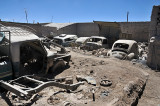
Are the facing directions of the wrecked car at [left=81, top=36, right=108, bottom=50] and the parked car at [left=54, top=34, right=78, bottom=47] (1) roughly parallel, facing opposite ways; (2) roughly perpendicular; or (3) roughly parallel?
roughly parallel

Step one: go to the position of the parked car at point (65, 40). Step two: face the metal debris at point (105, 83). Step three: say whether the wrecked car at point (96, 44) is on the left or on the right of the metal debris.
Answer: left

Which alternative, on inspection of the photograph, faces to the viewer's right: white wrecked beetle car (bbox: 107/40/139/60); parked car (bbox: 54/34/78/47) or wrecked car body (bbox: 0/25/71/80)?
wrecked car body (bbox: 0/25/71/80)

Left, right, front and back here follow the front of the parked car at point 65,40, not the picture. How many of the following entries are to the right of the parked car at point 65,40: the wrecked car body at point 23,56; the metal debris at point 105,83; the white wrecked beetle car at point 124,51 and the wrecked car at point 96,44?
0

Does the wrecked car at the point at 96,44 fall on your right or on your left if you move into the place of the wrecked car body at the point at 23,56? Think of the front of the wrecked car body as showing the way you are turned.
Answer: on your left

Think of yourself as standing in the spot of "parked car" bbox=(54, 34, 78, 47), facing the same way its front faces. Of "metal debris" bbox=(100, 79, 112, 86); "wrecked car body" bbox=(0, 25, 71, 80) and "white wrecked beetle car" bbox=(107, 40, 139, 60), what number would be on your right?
0

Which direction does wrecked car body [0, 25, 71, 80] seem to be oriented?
to the viewer's right

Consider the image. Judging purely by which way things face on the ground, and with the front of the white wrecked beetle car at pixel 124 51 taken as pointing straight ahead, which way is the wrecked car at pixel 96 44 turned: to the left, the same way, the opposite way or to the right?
the same way

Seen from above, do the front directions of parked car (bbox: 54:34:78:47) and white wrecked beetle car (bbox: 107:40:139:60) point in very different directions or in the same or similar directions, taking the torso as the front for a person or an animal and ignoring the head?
same or similar directions

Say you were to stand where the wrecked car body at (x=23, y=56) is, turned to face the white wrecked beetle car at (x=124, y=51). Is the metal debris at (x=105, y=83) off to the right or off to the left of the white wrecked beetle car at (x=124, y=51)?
right

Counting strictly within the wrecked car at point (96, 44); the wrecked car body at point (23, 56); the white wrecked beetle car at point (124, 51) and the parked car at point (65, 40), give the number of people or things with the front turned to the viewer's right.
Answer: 1

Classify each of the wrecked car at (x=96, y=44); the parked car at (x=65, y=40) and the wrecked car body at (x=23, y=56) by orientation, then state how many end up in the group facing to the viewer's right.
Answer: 1

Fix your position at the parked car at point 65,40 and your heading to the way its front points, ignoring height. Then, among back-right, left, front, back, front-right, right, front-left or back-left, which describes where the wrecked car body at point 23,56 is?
front-left

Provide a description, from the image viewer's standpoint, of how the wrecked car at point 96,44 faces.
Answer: facing the viewer and to the left of the viewer

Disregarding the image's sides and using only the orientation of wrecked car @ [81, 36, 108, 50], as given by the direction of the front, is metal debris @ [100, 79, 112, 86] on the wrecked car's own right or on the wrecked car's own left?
on the wrecked car's own left
